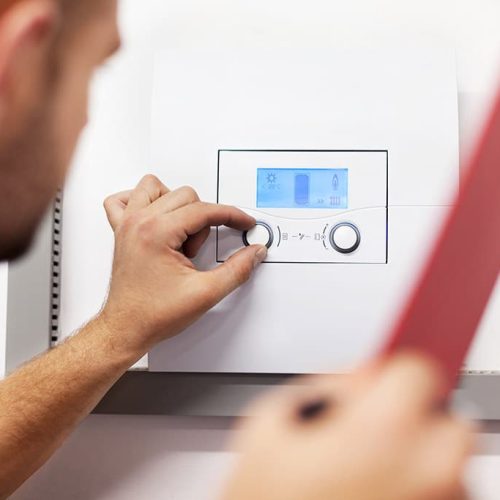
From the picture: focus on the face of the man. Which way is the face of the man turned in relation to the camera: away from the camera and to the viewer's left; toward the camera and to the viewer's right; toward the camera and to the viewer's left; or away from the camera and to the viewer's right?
away from the camera and to the viewer's right

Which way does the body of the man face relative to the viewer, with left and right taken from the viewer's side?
facing away from the viewer and to the right of the viewer
